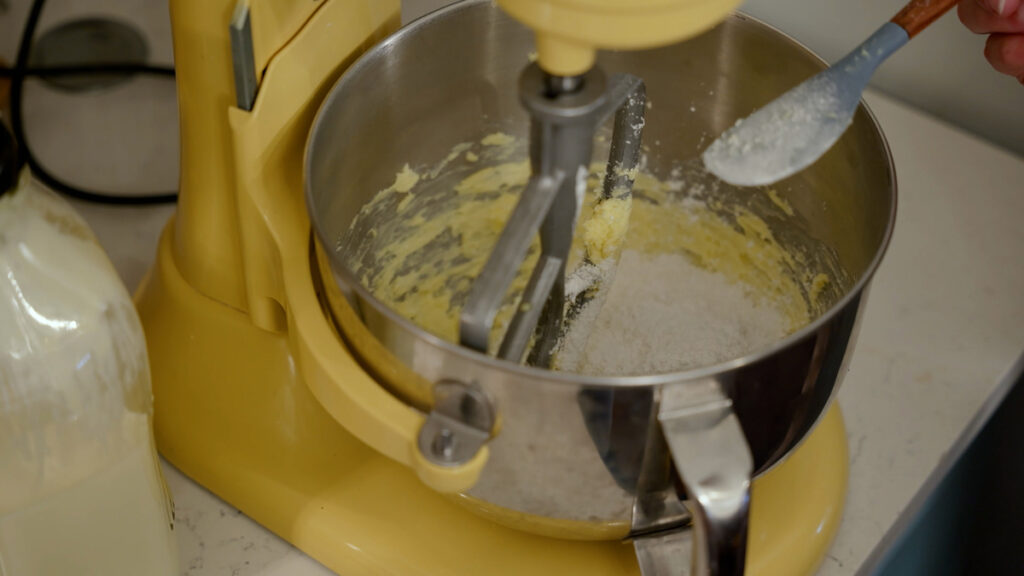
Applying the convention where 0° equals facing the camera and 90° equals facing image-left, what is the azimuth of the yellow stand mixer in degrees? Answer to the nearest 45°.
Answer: approximately 315°
